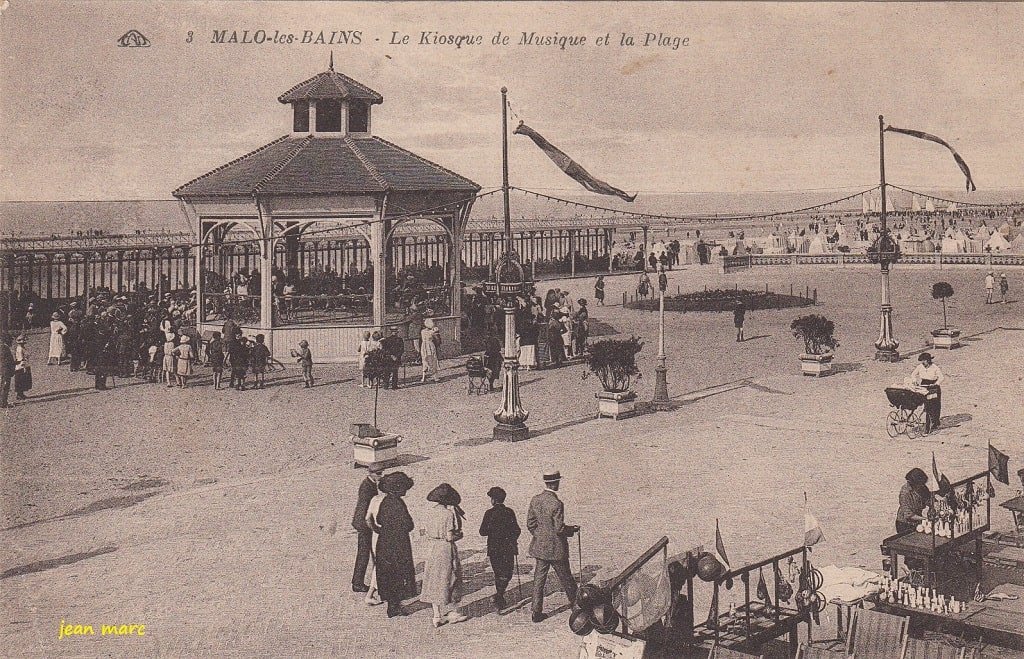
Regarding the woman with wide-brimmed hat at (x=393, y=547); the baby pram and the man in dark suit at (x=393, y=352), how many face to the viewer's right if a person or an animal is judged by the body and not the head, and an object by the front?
0

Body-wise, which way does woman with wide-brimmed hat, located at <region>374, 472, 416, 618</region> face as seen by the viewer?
away from the camera

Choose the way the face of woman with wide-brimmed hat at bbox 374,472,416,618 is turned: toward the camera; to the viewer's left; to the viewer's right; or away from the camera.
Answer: away from the camera

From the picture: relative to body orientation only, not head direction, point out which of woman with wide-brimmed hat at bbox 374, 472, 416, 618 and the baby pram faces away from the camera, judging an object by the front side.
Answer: the woman with wide-brimmed hat

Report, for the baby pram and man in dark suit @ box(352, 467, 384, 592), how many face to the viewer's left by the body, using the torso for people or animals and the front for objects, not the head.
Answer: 1

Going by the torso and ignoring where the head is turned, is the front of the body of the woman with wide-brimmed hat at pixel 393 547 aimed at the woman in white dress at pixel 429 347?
yes

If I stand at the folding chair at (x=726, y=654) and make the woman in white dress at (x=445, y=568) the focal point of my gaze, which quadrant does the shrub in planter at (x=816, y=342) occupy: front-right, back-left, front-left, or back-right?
front-right

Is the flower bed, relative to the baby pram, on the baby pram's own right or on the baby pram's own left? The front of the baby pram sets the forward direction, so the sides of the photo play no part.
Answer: on the baby pram's own right

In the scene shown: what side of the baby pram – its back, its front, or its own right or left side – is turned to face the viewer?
left

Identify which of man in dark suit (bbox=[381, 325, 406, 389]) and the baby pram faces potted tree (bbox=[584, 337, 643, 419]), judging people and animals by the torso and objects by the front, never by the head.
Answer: the baby pram
